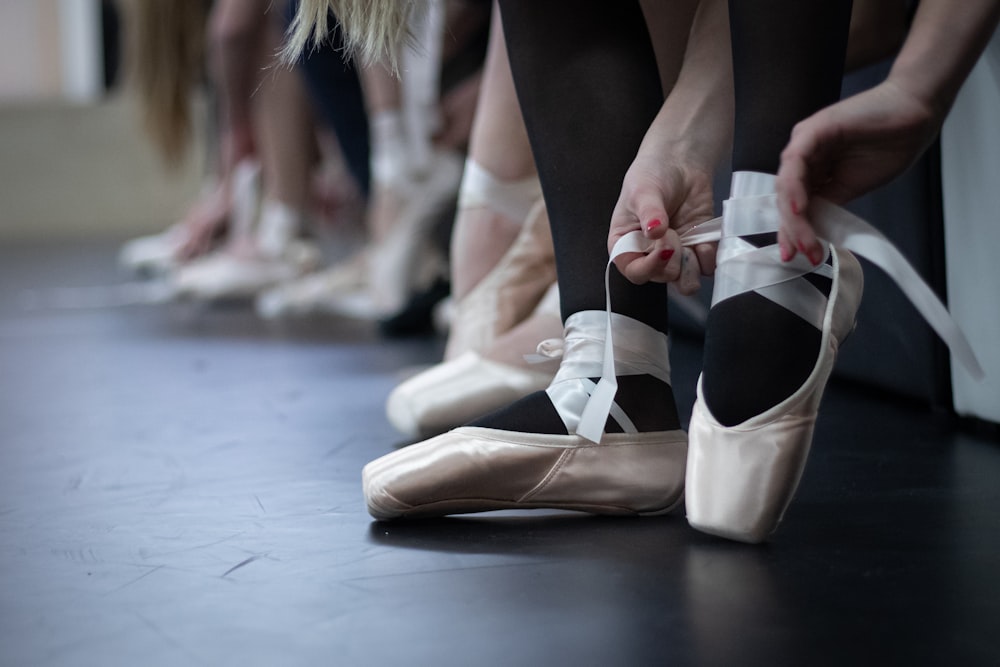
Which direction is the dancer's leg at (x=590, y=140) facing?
to the viewer's left
